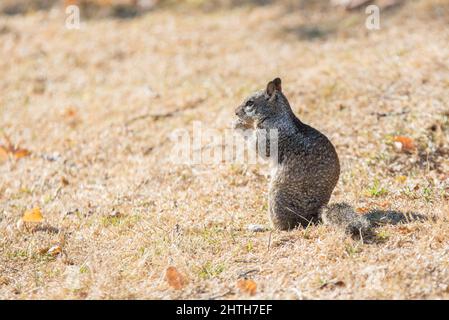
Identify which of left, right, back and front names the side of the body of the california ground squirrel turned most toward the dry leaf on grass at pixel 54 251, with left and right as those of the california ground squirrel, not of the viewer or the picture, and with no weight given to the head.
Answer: front

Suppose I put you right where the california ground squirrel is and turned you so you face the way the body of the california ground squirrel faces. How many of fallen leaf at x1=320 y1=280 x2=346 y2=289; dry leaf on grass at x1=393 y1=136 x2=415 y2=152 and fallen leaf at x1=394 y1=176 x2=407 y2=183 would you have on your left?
1

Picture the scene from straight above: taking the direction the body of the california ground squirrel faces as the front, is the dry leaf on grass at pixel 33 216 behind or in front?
in front

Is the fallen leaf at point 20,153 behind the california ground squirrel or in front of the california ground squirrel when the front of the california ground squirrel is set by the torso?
in front

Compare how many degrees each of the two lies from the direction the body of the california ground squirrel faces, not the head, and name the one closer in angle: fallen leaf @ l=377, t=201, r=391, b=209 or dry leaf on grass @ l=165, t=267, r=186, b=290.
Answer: the dry leaf on grass

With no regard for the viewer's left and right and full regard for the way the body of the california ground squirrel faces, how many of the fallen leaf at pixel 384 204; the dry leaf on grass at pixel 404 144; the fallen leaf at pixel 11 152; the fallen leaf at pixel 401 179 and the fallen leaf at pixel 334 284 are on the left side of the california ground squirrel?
1

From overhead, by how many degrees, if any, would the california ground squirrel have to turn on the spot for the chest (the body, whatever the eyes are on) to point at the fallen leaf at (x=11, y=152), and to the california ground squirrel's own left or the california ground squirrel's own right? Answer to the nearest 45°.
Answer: approximately 45° to the california ground squirrel's own right

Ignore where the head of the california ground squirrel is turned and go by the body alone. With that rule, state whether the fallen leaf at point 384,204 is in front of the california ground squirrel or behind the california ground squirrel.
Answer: behind

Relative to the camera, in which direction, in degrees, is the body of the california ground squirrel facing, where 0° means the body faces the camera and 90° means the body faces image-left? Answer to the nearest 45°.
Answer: approximately 90°

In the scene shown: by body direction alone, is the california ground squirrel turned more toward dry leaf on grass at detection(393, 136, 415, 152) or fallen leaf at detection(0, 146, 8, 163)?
the fallen leaf

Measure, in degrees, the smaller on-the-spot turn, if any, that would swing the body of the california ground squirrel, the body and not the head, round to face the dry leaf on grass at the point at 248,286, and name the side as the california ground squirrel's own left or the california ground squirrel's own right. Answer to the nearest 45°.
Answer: approximately 90° to the california ground squirrel's own left

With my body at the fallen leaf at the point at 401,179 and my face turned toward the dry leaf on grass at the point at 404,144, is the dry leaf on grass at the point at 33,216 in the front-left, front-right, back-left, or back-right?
back-left

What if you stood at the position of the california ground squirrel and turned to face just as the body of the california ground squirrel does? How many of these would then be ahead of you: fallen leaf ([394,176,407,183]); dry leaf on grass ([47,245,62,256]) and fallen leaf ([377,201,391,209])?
1

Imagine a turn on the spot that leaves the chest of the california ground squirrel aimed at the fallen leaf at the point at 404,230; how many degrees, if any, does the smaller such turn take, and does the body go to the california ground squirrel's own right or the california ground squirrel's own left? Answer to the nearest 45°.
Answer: approximately 180°

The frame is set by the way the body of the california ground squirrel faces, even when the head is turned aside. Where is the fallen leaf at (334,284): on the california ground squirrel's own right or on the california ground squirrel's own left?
on the california ground squirrel's own left

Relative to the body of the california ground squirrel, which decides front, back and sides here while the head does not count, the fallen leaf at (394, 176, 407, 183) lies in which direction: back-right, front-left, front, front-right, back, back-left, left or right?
back-right
